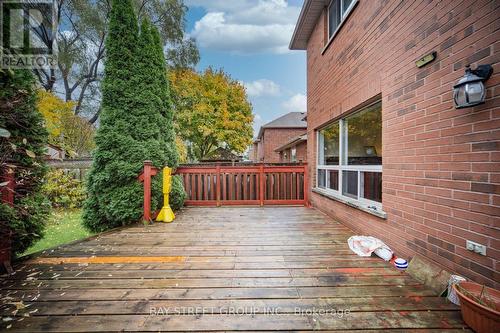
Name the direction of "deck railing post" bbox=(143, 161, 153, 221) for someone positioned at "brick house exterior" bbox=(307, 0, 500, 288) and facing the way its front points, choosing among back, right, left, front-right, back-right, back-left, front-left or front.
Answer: front-right

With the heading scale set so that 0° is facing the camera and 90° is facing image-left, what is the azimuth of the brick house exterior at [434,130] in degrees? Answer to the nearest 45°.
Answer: approximately 45°

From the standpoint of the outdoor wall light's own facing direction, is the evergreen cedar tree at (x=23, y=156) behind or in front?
in front

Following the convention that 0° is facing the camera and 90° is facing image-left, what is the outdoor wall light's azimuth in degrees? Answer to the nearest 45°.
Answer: approximately 45°

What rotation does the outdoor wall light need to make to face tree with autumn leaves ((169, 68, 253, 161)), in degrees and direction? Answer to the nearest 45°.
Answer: approximately 90° to its right

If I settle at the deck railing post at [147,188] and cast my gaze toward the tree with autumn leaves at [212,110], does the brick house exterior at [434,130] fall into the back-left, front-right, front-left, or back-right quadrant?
back-right

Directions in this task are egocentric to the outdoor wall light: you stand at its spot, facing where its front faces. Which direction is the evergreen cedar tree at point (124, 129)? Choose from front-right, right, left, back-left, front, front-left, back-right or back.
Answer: front-right

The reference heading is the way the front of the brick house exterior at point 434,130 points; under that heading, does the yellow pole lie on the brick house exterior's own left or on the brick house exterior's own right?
on the brick house exterior's own right
